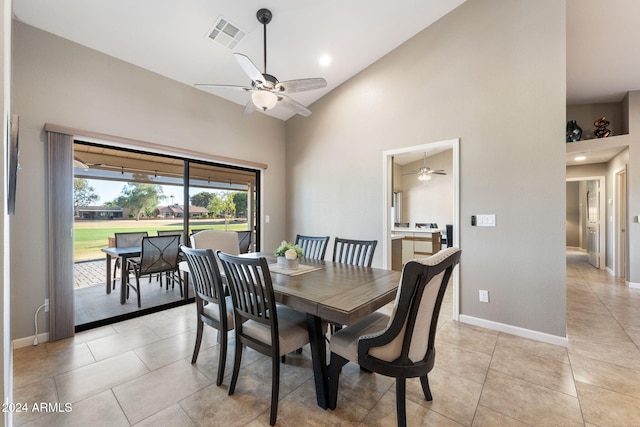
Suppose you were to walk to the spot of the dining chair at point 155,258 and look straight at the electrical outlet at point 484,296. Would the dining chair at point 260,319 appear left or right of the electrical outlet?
right

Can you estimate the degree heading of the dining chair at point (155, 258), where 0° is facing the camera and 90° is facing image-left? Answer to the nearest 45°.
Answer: approximately 135°

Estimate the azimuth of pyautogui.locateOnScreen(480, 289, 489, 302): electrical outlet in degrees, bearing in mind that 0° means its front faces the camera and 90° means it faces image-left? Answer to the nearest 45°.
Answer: approximately 0°

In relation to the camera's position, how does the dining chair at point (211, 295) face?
facing away from the viewer and to the right of the viewer

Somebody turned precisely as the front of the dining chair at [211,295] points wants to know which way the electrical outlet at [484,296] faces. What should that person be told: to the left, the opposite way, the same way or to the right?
the opposite way

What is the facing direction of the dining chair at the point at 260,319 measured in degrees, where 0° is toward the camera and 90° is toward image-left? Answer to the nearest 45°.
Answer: approximately 225°

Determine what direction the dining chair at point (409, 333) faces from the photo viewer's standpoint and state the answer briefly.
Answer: facing away from the viewer and to the left of the viewer

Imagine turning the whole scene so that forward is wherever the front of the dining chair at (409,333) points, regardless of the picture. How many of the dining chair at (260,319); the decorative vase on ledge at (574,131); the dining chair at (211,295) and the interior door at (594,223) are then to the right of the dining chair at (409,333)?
2

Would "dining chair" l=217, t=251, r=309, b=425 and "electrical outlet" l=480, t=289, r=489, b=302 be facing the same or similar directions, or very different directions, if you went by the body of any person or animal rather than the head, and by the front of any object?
very different directions

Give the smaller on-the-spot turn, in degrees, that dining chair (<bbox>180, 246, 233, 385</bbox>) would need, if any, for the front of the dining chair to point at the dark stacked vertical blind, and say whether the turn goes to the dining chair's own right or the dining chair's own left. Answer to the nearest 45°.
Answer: approximately 90° to the dining chair's own left

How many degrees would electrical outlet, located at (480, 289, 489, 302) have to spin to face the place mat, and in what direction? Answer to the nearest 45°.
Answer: approximately 45° to its right
